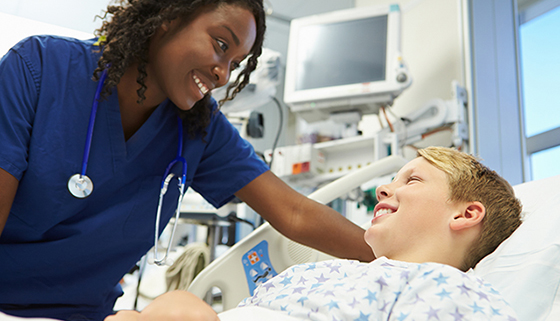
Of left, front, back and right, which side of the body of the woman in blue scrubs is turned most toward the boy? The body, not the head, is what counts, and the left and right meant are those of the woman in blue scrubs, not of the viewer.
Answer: front

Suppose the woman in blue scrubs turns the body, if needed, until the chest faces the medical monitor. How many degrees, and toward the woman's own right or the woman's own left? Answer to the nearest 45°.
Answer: approximately 90° to the woman's own left

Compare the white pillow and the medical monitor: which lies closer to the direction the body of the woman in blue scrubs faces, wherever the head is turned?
the white pillow

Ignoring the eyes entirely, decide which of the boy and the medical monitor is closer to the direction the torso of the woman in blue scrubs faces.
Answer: the boy

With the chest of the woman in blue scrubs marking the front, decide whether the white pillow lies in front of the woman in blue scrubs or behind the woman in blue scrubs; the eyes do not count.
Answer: in front
